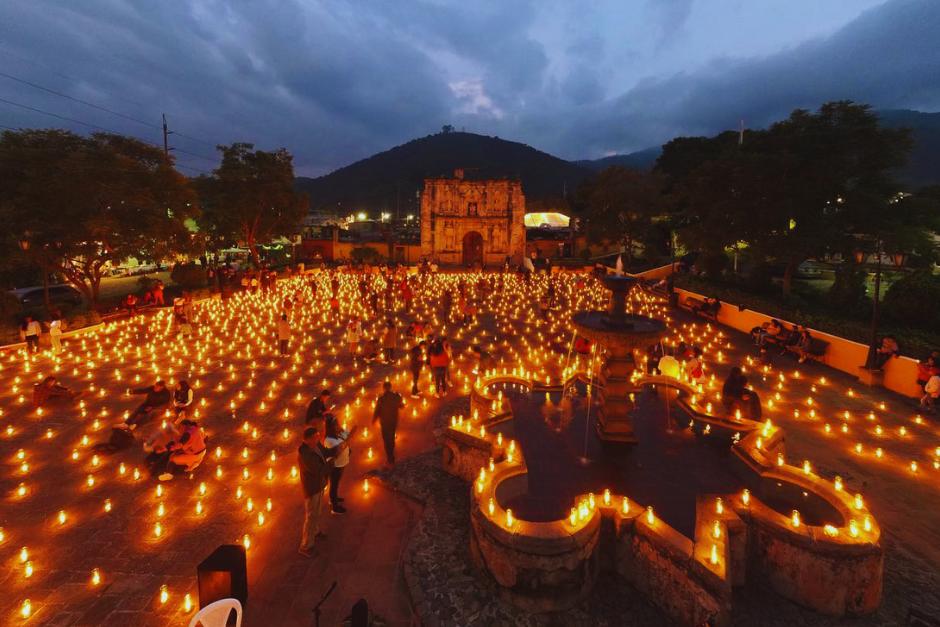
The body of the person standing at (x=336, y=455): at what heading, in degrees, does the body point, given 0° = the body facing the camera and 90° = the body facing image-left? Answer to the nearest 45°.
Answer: approximately 270°

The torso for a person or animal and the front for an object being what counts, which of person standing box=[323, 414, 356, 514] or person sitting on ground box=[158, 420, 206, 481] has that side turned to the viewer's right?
the person standing

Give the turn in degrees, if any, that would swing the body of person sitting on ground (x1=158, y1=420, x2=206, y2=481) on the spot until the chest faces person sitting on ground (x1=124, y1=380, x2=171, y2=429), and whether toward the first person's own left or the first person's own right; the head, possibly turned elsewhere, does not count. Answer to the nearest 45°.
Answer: approximately 90° to the first person's own right

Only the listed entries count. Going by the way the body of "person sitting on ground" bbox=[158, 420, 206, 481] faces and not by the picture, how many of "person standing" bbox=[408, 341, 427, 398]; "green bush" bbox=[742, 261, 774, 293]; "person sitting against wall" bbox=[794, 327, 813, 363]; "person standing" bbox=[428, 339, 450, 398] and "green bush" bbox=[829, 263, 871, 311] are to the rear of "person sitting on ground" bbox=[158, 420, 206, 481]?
5

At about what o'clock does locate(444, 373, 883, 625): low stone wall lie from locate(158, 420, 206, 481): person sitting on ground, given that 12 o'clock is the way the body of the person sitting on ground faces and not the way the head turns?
The low stone wall is roughly at 8 o'clock from the person sitting on ground.

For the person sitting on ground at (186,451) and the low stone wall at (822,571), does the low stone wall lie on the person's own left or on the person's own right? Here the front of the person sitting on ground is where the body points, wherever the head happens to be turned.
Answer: on the person's own left

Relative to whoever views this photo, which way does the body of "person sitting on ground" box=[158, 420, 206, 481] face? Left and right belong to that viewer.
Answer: facing to the left of the viewer

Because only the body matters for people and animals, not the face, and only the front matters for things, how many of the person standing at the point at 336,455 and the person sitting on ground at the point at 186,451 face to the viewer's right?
1

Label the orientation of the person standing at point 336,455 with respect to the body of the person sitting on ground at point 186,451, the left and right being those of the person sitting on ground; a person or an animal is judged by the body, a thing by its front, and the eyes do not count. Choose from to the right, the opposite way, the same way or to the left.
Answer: the opposite way

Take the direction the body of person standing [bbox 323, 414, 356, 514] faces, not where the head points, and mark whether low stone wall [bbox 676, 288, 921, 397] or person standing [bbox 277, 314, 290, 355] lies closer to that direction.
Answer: the low stone wall

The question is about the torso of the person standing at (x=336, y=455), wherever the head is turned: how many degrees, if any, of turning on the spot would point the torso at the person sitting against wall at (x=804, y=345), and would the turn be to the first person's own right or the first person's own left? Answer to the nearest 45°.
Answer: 0° — they already face them

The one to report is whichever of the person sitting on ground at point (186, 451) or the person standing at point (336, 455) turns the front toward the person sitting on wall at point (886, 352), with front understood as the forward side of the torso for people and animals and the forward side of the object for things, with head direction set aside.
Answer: the person standing

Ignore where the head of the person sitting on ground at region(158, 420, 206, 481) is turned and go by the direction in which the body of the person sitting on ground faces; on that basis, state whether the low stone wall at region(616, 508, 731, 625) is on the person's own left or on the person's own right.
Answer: on the person's own left
